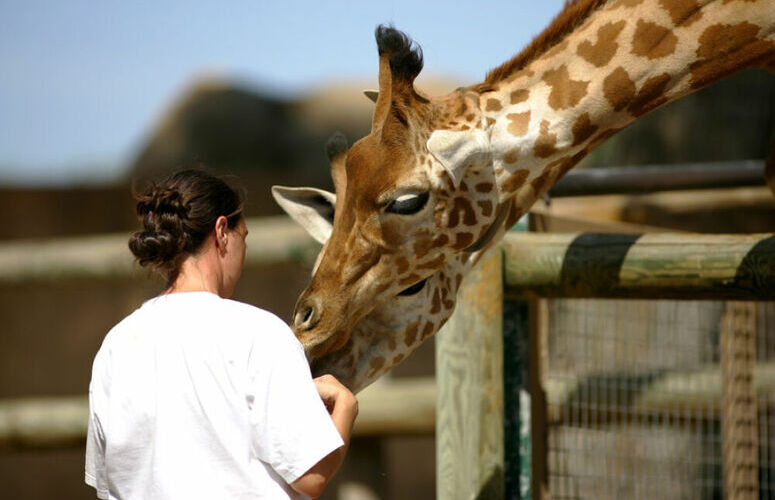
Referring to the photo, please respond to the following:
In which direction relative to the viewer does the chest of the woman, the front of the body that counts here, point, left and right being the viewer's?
facing away from the viewer and to the right of the viewer

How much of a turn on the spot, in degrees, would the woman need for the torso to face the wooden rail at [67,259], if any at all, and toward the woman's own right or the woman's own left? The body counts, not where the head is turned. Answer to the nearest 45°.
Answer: approximately 45° to the woman's own left

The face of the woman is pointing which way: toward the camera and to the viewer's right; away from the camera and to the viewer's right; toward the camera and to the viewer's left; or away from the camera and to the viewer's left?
away from the camera and to the viewer's right
